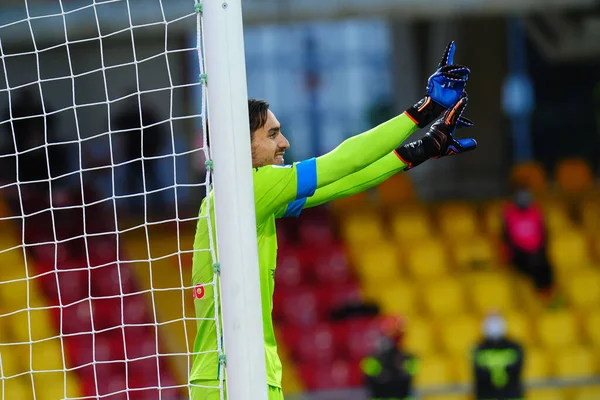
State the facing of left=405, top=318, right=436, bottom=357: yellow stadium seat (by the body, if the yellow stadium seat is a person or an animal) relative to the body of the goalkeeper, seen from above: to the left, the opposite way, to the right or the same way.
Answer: to the right

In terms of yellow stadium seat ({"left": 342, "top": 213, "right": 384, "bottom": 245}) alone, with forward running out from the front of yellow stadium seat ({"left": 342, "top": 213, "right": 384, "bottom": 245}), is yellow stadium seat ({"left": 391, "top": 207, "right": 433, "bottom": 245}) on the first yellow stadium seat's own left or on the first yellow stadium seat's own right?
on the first yellow stadium seat's own left

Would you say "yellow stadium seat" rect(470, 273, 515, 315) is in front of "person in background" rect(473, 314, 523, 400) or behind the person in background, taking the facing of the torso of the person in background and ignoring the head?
behind

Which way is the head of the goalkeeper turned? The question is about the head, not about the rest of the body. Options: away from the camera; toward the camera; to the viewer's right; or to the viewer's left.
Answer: to the viewer's right

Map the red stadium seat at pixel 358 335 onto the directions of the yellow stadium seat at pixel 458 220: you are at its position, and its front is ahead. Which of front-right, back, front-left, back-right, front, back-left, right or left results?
front-right

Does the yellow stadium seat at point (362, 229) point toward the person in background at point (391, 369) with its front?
yes

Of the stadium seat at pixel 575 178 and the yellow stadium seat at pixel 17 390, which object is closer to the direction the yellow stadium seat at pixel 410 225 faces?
the yellow stadium seat

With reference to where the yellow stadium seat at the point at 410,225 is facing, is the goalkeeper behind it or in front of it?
in front

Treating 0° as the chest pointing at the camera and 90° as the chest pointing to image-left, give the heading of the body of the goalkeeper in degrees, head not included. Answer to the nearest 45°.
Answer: approximately 270°

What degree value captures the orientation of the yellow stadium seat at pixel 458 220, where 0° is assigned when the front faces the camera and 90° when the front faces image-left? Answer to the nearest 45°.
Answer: approximately 0°
